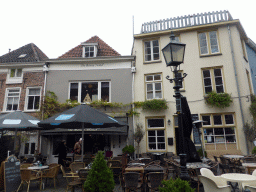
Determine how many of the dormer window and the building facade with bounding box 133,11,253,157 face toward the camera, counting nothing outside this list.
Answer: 2

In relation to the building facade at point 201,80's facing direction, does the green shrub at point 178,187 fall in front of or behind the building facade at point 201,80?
in front

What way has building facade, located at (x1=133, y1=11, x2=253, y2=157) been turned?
toward the camera

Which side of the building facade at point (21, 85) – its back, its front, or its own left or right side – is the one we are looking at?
front

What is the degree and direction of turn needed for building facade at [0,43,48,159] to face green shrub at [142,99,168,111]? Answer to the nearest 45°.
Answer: approximately 45° to its left

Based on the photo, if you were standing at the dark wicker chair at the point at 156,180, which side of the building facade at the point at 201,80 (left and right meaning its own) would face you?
front

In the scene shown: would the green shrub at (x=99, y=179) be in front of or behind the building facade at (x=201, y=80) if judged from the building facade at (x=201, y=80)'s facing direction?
in front

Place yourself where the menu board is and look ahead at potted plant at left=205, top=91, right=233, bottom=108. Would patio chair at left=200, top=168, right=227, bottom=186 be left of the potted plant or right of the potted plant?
right

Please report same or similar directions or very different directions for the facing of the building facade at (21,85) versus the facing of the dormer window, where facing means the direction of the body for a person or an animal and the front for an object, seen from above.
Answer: same or similar directions

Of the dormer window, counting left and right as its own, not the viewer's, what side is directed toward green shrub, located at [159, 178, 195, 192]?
front

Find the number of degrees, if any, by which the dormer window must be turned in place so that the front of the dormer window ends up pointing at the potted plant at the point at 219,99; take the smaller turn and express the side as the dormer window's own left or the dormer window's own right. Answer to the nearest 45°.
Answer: approximately 45° to the dormer window's own left

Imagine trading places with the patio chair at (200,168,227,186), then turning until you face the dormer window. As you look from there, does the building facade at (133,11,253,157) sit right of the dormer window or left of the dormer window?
right
